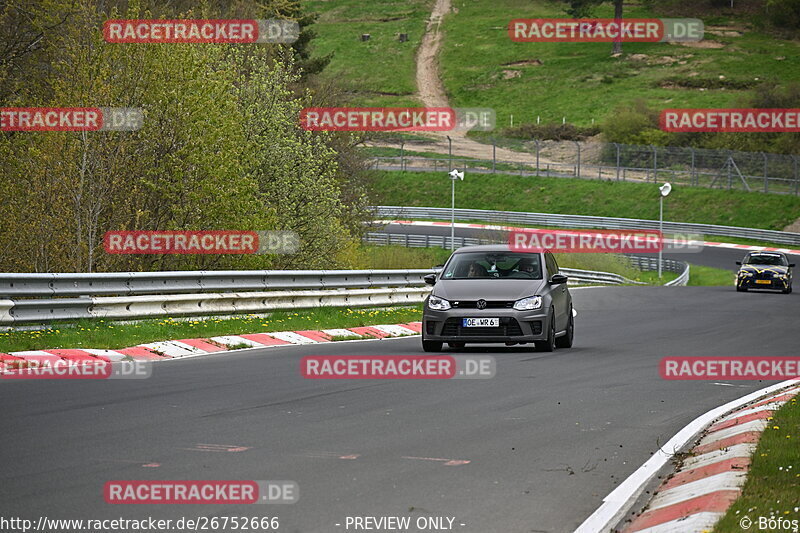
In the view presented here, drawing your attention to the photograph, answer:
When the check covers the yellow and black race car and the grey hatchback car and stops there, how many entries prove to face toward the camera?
2

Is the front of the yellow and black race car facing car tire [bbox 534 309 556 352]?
yes

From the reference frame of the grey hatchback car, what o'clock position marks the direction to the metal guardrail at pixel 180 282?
The metal guardrail is roughly at 4 o'clock from the grey hatchback car.

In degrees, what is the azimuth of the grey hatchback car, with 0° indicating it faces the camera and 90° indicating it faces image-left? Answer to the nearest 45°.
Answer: approximately 0°

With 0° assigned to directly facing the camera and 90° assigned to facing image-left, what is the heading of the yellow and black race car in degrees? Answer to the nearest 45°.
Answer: approximately 0°

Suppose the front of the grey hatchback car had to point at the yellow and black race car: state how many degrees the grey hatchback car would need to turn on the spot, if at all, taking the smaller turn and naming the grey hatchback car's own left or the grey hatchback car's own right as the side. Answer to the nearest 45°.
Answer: approximately 180°
